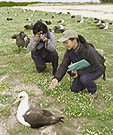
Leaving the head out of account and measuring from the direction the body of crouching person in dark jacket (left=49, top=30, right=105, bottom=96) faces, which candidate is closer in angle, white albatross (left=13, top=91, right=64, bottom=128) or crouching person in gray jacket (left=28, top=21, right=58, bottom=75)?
the white albatross

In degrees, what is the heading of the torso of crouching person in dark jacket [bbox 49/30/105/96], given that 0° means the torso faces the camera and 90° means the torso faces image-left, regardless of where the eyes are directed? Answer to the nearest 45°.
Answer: approximately 45°

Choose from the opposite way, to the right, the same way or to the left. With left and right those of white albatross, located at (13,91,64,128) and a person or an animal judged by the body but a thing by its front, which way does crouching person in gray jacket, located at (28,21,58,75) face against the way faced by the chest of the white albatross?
to the left

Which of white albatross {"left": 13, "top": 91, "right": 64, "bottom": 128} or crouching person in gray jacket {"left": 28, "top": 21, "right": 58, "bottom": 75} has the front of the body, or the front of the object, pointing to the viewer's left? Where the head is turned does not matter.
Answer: the white albatross

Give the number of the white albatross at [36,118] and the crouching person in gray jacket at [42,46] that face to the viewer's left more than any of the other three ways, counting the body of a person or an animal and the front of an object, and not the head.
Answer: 1

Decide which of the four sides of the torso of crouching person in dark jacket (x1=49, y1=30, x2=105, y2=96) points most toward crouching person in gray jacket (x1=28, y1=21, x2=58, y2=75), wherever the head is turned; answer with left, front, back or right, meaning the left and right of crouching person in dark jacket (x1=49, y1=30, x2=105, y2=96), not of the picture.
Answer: right

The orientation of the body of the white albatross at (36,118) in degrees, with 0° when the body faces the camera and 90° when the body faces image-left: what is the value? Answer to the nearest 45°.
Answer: approximately 90°

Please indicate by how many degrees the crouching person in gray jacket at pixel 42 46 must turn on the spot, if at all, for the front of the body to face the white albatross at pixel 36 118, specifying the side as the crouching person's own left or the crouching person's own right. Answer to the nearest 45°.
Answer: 0° — they already face it
